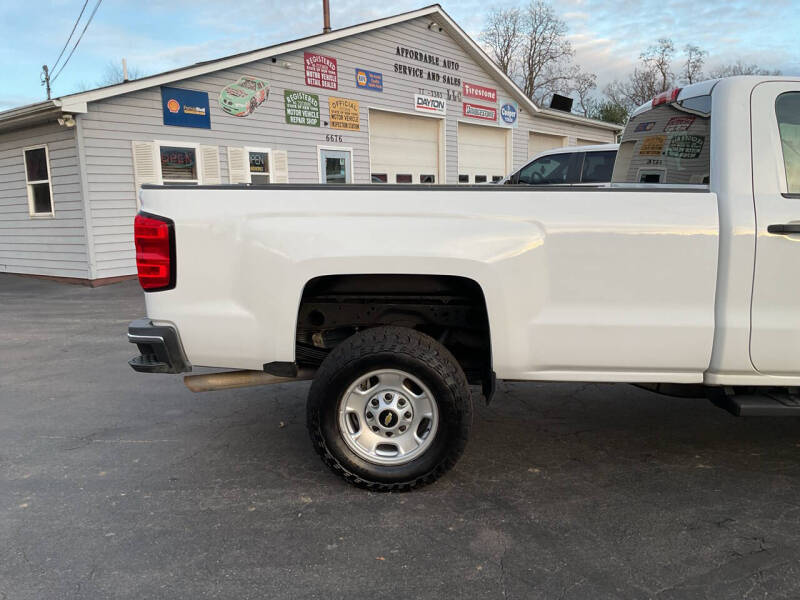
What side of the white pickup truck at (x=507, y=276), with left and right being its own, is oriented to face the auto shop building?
left

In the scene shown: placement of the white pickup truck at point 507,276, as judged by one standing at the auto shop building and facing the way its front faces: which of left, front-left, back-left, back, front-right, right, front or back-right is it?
front-right

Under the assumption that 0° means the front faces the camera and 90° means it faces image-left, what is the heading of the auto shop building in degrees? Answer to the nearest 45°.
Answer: approximately 315°

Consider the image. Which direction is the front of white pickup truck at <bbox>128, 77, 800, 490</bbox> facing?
to the viewer's right

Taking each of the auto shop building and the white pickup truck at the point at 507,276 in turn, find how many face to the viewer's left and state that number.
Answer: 0
